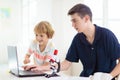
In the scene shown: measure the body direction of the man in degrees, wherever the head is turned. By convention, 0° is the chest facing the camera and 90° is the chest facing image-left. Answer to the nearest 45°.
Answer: approximately 45°

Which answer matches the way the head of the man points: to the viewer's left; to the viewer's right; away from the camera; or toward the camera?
to the viewer's left

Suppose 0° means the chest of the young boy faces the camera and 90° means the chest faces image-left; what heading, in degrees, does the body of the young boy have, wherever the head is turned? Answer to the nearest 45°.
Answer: approximately 45°

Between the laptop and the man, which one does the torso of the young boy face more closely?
the laptop

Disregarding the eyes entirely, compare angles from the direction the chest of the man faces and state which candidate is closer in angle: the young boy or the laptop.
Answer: the laptop

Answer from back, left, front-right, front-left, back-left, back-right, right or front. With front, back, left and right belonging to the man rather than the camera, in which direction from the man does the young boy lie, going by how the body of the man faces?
right

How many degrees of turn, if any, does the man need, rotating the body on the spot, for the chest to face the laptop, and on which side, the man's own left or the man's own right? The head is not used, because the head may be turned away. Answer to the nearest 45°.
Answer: approximately 45° to the man's own right

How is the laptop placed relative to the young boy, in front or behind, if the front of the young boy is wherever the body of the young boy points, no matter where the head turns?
in front

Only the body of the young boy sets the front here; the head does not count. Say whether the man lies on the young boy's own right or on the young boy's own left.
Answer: on the young boy's own left
